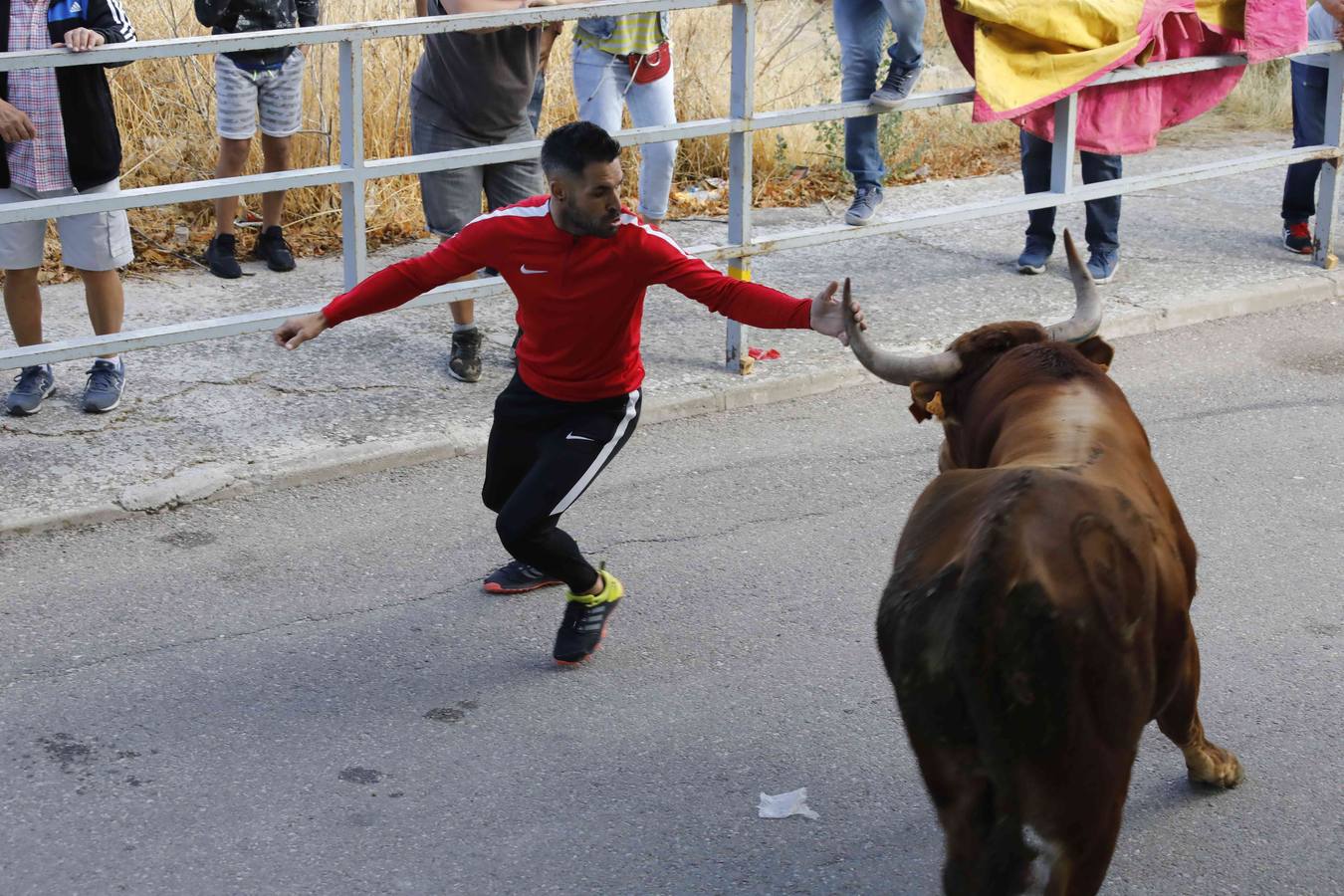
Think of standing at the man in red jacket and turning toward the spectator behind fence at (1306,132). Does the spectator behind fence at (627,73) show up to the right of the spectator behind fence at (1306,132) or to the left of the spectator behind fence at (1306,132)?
left

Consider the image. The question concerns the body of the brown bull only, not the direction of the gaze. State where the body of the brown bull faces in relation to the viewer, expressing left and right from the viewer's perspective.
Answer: facing away from the viewer

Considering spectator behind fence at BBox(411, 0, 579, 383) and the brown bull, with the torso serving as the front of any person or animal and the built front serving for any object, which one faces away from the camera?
the brown bull

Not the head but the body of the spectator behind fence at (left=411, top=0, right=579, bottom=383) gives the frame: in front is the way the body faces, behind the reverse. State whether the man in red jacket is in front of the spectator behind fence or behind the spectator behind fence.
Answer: in front

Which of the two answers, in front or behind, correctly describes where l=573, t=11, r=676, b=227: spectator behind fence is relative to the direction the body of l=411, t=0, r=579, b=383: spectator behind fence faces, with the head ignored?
behind

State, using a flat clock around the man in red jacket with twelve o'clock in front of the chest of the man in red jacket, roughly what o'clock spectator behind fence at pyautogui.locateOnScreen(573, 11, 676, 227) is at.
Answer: The spectator behind fence is roughly at 6 o'clock from the man in red jacket.

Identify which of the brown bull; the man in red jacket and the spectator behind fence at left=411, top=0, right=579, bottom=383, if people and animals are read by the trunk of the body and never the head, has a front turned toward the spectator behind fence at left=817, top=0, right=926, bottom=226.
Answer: the brown bull

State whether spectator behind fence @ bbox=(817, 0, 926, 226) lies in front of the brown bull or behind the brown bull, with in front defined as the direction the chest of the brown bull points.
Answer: in front

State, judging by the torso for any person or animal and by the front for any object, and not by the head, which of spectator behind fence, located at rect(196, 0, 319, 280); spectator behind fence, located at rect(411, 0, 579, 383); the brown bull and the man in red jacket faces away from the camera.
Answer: the brown bull

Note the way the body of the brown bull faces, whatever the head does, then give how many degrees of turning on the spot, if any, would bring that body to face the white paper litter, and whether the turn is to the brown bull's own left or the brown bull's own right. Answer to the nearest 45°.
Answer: approximately 45° to the brown bull's own left

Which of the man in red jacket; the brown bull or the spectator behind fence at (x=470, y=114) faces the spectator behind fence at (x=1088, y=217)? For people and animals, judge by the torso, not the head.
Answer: the brown bull

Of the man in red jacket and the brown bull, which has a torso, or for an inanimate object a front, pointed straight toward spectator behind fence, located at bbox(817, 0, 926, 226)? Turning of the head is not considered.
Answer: the brown bull
